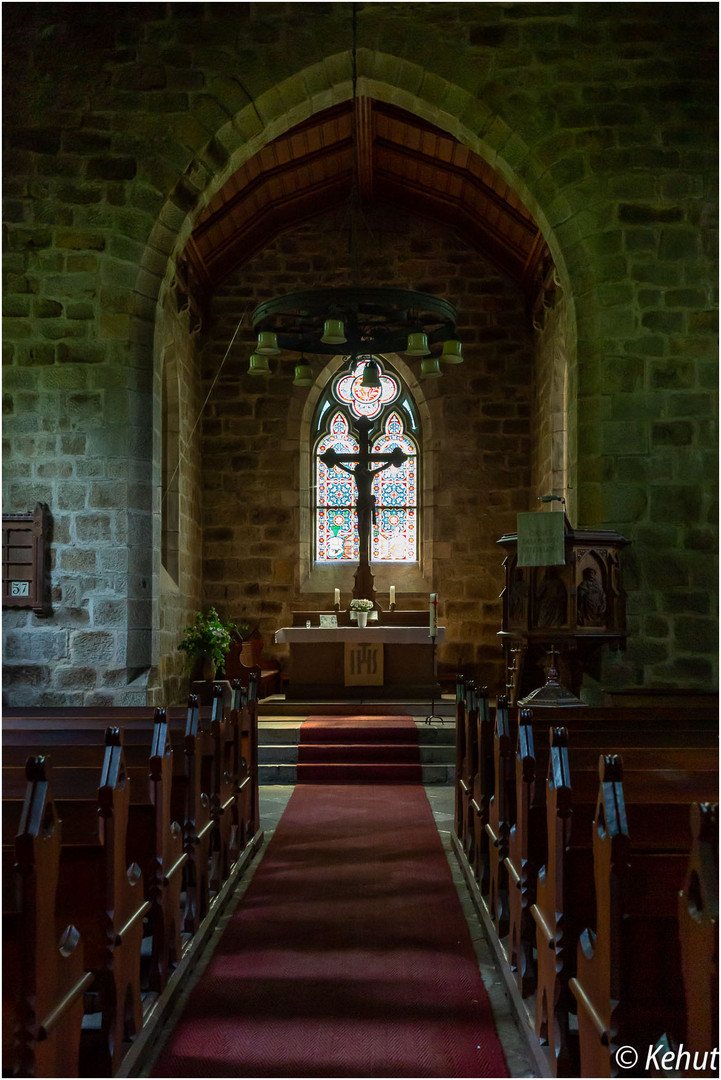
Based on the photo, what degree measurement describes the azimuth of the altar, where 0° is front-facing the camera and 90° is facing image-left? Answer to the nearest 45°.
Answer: approximately 0°

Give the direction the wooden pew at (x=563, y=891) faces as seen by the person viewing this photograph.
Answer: facing away from the viewer

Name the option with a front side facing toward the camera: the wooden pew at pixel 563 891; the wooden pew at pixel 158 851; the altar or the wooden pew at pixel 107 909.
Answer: the altar

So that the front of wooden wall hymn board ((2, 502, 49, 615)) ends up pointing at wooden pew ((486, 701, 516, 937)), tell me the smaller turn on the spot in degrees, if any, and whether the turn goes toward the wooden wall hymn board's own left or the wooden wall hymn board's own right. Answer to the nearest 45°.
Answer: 0° — it already faces it

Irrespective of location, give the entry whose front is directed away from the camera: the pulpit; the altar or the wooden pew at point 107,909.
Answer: the wooden pew

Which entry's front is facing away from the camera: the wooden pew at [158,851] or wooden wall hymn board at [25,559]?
the wooden pew

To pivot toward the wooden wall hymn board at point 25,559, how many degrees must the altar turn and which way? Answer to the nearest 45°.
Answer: approximately 45° to its right

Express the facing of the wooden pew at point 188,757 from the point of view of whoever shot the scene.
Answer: facing away from the viewer

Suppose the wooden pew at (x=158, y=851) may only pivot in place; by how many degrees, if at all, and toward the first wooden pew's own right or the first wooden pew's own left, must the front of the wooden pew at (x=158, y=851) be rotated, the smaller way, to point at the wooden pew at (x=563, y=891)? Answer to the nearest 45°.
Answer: approximately 135° to the first wooden pew's own right
